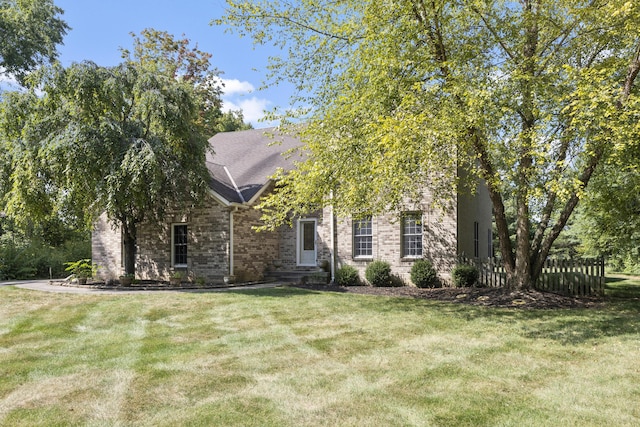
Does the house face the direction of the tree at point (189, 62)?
no

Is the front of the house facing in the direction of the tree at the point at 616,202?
no

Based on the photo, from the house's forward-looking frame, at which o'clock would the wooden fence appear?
The wooden fence is roughly at 10 o'clock from the house.

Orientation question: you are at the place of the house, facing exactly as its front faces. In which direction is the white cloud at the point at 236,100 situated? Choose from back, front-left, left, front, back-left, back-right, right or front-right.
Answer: back

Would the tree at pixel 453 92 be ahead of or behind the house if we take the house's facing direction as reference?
ahead

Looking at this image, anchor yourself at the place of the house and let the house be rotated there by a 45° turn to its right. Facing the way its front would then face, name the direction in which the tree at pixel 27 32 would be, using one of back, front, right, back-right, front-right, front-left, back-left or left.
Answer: right

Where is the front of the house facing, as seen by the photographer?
facing the viewer
